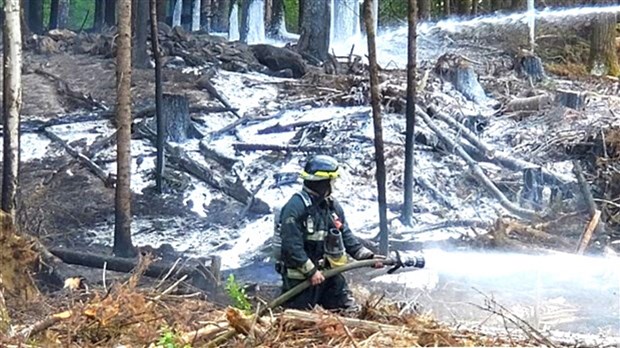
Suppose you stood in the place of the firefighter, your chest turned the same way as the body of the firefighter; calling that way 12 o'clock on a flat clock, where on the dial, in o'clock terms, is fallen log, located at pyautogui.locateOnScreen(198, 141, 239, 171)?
The fallen log is roughly at 7 o'clock from the firefighter.

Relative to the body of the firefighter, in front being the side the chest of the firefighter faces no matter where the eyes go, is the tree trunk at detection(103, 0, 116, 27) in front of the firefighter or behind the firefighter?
behind

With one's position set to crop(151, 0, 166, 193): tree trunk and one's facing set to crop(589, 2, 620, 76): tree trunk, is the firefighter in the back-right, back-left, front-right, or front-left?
back-right

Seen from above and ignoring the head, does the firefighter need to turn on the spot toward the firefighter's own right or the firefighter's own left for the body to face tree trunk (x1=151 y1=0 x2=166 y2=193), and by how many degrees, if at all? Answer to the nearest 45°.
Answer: approximately 135° to the firefighter's own left

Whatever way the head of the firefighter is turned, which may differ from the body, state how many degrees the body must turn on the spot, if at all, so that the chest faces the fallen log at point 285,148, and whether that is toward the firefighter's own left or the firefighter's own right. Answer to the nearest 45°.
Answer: approximately 135° to the firefighter's own left

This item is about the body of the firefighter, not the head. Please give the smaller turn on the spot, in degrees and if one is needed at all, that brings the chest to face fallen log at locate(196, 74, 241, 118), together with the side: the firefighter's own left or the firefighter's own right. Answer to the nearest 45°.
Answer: approximately 135° to the firefighter's own left

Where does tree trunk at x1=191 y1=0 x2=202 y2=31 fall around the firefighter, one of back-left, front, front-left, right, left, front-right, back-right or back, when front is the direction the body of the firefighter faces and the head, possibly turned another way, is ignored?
back-left

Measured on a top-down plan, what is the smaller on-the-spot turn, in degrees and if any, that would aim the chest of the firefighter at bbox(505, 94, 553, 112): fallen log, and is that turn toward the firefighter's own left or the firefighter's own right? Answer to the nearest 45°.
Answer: approximately 135° to the firefighter's own left

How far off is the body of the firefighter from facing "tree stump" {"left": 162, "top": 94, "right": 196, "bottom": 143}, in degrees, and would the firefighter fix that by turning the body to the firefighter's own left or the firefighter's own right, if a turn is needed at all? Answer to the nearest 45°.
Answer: approximately 135° to the firefighter's own left

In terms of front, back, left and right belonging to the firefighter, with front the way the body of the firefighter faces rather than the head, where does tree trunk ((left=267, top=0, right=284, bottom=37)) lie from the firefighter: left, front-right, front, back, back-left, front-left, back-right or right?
back-left

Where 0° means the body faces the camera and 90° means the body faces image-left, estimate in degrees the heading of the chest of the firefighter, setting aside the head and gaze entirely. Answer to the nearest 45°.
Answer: approximately 315°

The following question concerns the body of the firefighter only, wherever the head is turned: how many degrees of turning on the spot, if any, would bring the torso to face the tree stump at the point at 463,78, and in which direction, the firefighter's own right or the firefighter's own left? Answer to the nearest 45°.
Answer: approximately 135° to the firefighter's own left

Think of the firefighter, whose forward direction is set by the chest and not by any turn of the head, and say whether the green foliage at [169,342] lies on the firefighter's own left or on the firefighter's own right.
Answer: on the firefighter's own right

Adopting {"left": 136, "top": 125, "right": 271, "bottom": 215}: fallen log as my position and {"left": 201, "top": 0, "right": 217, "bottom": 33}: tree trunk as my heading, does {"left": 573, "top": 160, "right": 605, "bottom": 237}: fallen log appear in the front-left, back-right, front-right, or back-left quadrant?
back-right
